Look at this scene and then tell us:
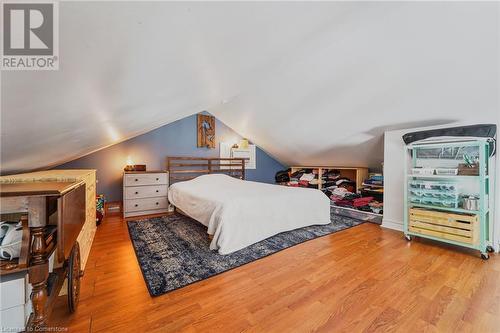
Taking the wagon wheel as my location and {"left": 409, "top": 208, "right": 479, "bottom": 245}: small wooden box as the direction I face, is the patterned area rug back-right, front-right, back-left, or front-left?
front-left

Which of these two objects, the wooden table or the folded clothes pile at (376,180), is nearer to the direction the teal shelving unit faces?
the wooden table

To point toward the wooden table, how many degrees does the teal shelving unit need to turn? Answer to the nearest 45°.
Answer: approximately 45° to its right

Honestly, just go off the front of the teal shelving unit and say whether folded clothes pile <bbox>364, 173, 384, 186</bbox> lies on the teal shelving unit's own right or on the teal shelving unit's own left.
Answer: on the teal shelving unit's own right

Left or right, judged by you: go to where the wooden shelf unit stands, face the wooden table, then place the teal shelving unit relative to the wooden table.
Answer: left

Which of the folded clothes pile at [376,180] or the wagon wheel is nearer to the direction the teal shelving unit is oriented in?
the wagon wheel

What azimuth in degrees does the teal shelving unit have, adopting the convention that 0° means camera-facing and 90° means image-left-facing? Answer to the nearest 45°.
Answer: approximately 45°

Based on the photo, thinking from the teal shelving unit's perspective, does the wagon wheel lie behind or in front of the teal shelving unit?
in front

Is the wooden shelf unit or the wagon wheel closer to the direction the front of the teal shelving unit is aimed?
the wagon wheel

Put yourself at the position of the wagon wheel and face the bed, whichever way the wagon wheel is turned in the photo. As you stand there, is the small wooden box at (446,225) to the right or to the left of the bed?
right

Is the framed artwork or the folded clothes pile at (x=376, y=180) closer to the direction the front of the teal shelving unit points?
the framed artwork

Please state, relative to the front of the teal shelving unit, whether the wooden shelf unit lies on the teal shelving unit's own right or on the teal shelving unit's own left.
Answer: on the teal shelving unit's own right
